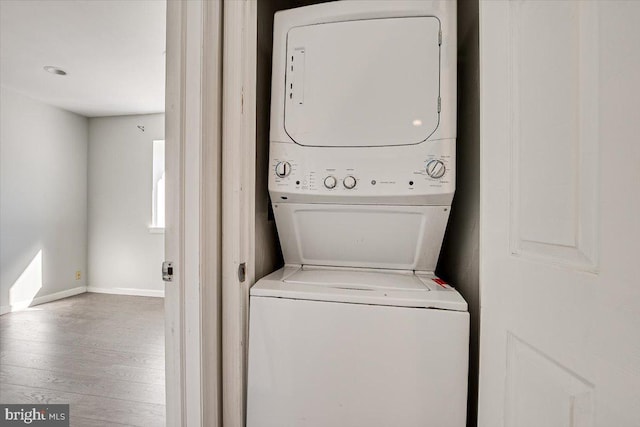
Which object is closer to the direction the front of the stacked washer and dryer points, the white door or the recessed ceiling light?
the white door

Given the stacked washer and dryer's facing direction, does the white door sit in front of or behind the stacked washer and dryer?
in front

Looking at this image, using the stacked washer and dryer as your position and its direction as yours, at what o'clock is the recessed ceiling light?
The recessed ceiling light is roughly at 4 o'clock from the stacked washer and dryer.

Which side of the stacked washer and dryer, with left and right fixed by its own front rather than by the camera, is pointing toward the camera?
front
